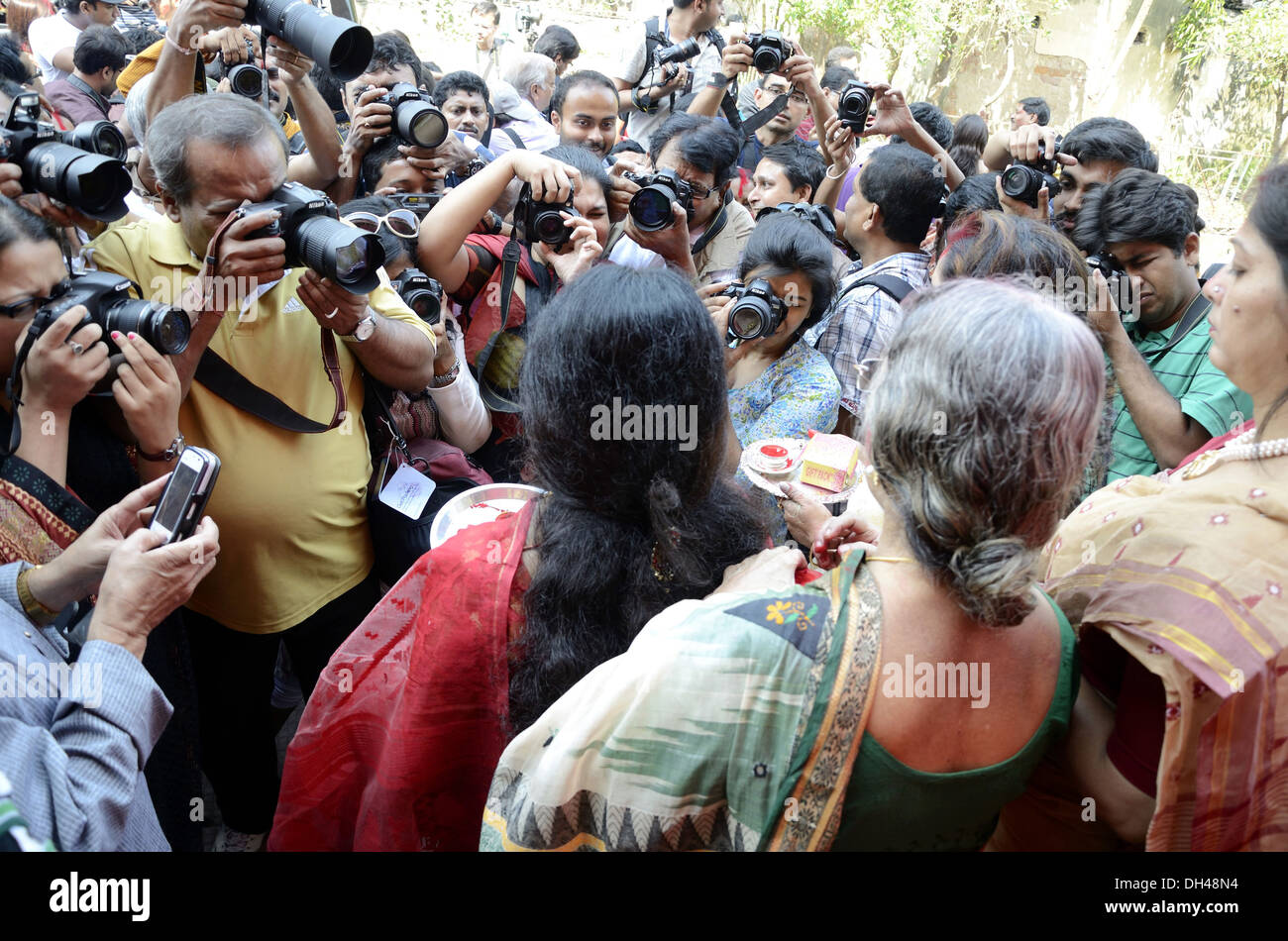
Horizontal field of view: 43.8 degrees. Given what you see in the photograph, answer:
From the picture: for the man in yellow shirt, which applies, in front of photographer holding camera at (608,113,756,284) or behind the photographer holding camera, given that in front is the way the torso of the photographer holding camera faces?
in front

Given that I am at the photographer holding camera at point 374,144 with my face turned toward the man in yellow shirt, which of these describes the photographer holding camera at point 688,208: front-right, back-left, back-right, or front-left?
front-left

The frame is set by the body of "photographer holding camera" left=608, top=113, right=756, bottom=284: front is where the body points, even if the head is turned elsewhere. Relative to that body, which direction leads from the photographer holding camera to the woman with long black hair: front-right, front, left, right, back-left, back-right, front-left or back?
front-left

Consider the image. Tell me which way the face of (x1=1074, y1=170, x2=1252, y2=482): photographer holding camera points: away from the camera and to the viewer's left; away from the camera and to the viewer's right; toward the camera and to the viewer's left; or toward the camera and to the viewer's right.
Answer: toward the camera and to the viewer's left

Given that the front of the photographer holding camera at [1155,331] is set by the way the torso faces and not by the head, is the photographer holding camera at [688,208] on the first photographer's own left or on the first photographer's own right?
on the first photographer's own right

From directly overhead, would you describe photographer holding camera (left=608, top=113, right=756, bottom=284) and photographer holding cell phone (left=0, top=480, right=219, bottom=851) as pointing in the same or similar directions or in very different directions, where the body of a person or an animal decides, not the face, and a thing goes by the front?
very different directions

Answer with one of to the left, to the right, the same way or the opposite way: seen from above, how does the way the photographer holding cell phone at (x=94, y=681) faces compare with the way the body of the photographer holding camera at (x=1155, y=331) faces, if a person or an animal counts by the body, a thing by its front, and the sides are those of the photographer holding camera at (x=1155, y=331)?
the opposite way

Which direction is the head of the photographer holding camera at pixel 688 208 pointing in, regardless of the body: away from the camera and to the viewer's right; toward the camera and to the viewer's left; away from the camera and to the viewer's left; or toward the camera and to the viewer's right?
toward the camera and to the viewer's left

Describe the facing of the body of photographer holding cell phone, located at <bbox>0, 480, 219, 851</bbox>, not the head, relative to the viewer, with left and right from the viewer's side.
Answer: facing to the right of the viewer

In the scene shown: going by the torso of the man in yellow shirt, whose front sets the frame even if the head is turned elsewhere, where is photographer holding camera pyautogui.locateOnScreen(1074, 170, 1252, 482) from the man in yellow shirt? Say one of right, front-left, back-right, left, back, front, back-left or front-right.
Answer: front-left

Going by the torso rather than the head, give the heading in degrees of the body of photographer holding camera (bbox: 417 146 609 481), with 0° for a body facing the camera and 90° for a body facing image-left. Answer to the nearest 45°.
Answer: approximately 0°

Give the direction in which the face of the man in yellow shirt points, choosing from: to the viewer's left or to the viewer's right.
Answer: to the viewer's right
